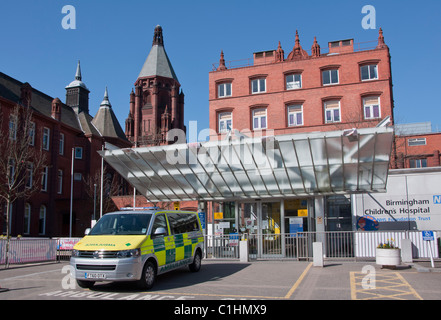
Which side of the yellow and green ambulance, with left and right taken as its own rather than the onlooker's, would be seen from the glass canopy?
back

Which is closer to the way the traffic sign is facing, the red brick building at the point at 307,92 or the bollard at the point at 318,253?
the bollard

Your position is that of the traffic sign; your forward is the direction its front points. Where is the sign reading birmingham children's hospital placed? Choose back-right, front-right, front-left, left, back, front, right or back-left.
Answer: back

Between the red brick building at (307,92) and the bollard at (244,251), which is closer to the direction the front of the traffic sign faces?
the bollard

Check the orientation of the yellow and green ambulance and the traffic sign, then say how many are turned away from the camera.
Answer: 0

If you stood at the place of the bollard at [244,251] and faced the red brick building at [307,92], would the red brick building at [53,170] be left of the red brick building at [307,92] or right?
left

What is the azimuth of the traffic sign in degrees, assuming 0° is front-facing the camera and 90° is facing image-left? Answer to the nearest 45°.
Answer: approximately 0°

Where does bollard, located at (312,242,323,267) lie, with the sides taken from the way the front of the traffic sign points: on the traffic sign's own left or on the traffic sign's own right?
on the traffic sign's own right

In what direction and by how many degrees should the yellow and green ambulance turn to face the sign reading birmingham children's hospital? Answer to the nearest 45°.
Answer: approximately 180°

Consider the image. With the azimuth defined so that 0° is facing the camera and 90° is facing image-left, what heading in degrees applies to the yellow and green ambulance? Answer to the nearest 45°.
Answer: approximately 45°

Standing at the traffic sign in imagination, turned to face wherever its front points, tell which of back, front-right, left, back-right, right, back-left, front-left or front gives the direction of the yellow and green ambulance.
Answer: front-right
